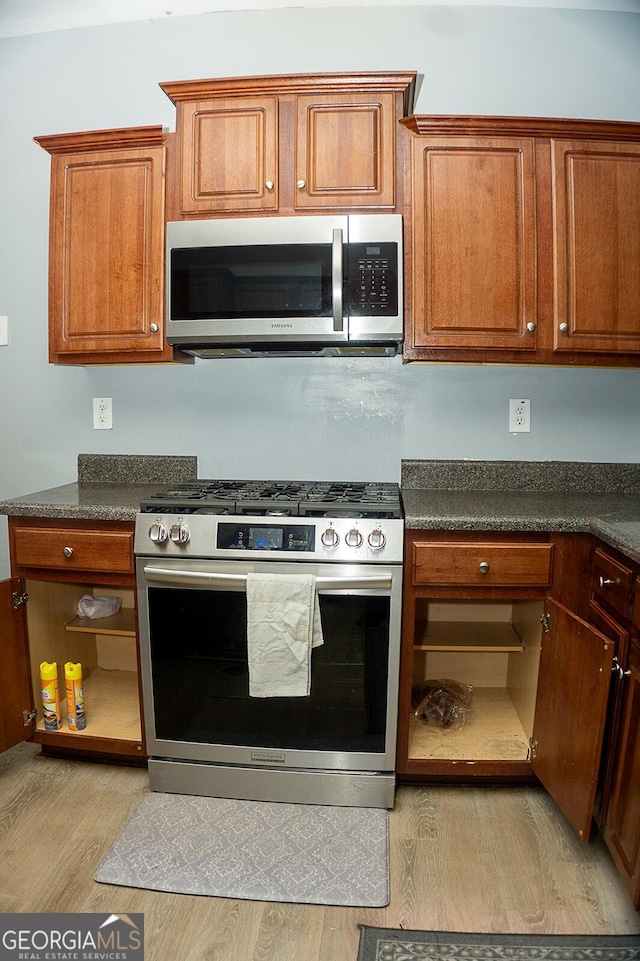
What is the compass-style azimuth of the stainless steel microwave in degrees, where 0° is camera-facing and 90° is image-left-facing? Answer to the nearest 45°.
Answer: approximately 0°

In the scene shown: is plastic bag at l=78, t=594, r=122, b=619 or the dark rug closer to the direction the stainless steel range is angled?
the dark rug

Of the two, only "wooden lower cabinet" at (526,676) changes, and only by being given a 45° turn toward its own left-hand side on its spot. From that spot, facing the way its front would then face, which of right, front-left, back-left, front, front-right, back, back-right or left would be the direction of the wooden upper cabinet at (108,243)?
back-right

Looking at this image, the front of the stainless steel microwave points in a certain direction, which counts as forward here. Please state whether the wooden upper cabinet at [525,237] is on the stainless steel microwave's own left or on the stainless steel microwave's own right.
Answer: on the stainless steel microwave's own left

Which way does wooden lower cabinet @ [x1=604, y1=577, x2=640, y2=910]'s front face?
to the viewer's left

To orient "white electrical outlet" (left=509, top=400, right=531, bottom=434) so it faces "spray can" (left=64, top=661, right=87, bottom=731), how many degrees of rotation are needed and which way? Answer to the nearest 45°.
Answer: approximately 45° to its right
